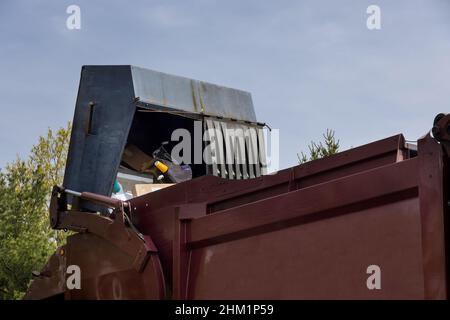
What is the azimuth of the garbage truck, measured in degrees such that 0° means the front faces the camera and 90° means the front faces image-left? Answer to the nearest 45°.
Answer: approximately 315°
